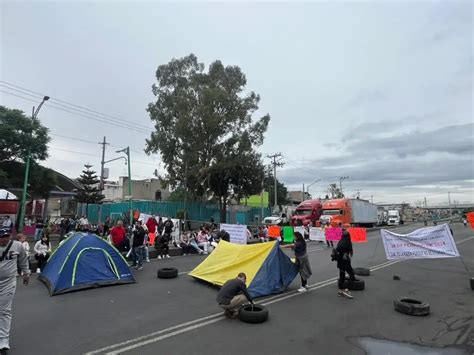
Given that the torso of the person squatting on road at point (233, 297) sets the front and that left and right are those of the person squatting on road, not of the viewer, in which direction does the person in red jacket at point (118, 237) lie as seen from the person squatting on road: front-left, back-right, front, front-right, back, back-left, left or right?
back-left

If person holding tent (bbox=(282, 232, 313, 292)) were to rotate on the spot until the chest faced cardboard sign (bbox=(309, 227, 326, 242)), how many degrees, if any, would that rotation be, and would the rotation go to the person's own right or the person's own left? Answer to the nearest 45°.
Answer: approximately 90° to the person's own right

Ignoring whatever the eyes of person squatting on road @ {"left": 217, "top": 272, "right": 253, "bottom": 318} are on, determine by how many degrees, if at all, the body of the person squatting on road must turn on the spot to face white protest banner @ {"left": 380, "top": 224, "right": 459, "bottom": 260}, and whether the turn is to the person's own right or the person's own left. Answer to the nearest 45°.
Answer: approximately 45° to the person's own left

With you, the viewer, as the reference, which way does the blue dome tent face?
facing the viewer

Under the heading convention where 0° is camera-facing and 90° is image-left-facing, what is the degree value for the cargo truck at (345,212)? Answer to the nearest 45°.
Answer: approximately 45°

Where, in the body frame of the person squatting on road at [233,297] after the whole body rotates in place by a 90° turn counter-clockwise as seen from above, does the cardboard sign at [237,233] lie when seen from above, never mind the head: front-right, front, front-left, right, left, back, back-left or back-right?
front

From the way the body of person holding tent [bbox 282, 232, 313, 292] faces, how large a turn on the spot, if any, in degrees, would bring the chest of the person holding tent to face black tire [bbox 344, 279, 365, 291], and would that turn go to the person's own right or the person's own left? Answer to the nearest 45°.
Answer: approximately 180°

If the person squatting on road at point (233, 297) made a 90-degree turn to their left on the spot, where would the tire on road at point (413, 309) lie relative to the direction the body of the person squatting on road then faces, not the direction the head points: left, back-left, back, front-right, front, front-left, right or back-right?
right

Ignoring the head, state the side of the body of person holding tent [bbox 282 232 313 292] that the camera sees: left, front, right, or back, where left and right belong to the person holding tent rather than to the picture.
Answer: left

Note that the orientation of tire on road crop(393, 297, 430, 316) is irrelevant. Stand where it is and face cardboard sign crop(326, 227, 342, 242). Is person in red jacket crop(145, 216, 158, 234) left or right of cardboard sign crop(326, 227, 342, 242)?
left

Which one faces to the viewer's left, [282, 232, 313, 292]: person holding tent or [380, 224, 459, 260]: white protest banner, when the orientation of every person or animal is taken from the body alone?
the person holding tent

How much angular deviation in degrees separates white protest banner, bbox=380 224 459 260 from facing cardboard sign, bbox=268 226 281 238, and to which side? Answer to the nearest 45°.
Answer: approximately 135° to its right
